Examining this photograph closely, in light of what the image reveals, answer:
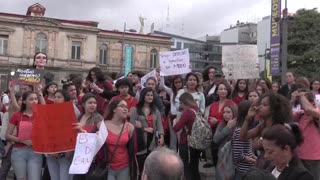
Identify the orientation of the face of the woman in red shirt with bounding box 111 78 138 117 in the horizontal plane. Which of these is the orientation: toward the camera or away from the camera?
toward the camera

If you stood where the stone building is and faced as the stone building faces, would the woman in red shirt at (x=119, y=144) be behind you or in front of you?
in front

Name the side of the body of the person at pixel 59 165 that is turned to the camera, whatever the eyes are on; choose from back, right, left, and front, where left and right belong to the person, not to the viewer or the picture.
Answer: front

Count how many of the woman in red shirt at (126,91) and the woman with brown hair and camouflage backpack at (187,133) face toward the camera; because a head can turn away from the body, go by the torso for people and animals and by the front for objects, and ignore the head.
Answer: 1

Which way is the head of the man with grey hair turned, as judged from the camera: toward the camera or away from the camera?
away from the camera

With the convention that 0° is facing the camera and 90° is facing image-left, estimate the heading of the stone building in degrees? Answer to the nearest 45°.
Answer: approximately 315°

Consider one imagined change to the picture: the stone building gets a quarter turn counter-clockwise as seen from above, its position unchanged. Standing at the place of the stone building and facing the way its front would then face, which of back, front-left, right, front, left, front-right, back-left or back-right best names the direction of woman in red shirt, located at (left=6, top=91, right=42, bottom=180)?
back-right

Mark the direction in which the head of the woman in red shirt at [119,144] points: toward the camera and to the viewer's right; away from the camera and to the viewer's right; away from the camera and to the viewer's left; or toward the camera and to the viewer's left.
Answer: toward the camera and to the viewer's right

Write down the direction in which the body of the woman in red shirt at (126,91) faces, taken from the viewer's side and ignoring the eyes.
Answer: toward the camera

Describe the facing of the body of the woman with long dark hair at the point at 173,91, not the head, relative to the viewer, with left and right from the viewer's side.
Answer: facing the viewer

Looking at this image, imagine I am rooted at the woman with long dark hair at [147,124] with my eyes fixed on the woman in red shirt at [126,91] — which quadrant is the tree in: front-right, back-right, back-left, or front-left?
front-right

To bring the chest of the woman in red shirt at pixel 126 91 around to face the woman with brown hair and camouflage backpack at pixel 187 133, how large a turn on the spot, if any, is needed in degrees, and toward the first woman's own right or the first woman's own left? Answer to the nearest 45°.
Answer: approximately 45° to the first woman's own left

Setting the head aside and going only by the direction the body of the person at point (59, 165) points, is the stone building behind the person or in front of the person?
behind
